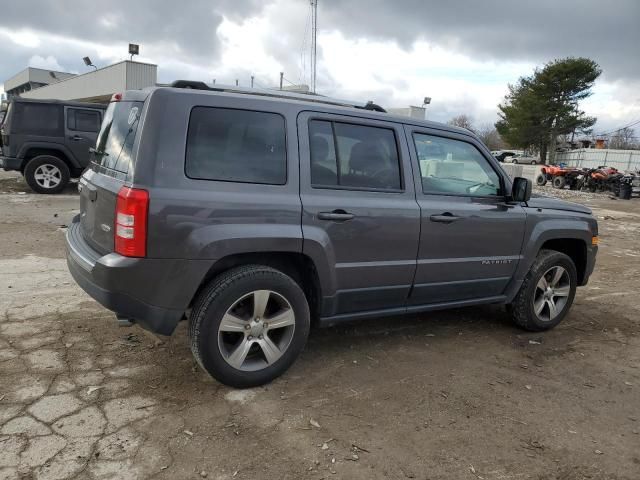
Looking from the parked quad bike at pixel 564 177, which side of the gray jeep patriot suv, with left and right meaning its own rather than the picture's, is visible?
front

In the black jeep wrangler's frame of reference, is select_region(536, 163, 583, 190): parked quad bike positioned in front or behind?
in front

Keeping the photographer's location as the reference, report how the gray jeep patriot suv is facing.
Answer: facing away from the viewer and to the right of the viewer

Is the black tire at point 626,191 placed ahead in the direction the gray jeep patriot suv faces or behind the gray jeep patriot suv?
ahead

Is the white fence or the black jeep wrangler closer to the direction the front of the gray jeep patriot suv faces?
the white fence

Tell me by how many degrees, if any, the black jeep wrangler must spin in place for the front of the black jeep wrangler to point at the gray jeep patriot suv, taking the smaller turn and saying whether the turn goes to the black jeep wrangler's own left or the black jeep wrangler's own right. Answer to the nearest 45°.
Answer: approximately 90° to the black jeep wrangler's own right

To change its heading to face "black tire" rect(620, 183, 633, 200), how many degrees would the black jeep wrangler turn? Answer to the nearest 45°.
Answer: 0° — it already faces it

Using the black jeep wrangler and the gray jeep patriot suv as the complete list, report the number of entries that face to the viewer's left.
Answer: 0

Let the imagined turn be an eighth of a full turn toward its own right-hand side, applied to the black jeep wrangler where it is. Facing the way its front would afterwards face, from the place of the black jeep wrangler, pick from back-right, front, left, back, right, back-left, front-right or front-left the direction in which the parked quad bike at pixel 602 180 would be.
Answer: front-left

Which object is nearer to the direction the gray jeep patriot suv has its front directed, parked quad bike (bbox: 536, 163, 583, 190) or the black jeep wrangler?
the parked quad bike

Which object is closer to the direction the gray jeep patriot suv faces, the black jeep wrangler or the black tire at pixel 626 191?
the black tire

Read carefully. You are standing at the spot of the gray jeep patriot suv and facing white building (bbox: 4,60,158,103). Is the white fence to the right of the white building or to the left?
right

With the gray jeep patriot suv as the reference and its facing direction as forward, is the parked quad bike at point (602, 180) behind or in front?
in front
